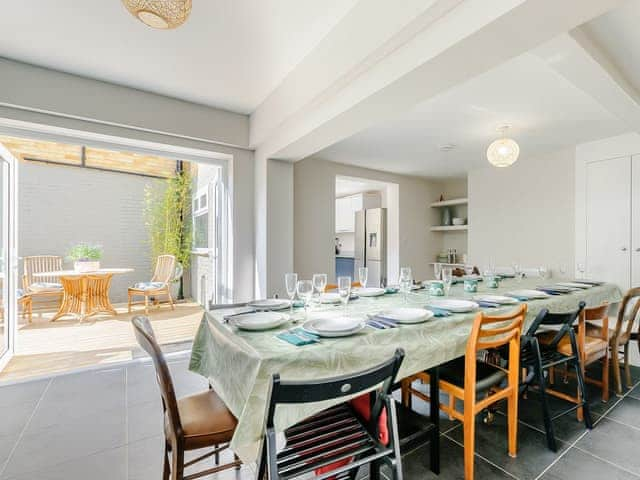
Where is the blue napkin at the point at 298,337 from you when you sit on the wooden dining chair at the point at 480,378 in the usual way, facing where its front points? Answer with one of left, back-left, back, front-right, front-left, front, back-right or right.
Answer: left

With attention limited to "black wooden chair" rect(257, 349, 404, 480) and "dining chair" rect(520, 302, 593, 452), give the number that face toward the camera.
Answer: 0

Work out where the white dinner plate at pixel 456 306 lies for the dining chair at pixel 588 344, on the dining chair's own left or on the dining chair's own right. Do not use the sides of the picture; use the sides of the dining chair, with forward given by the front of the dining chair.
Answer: on the dining chair's own left

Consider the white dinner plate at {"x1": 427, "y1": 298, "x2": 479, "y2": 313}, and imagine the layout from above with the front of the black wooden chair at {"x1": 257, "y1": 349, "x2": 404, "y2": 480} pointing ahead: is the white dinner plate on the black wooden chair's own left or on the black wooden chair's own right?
on the black wooden chair's own right

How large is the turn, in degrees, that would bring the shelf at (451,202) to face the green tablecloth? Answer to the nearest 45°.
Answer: approximately 45° to its left

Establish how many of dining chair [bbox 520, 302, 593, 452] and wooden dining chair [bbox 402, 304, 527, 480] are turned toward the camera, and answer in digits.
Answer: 0

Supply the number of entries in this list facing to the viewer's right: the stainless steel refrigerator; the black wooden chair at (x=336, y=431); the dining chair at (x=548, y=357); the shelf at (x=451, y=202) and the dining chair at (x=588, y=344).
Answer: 0

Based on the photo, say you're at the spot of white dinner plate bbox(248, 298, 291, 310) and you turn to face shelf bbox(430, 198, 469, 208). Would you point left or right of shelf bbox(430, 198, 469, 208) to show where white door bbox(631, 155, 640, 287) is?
right

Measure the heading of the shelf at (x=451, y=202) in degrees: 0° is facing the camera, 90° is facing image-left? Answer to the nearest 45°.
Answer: approximately 45°

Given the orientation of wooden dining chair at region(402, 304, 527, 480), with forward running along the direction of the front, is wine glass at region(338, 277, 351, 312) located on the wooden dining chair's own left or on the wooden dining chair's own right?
on the wooden dining chair's own left

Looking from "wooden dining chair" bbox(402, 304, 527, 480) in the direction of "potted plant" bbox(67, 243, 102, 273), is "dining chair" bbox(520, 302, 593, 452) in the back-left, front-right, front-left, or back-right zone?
back-right

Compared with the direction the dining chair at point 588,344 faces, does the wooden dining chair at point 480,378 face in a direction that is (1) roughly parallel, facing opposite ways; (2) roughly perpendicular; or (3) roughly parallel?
roughly parallel

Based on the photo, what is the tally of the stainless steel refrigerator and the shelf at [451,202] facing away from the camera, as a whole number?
0

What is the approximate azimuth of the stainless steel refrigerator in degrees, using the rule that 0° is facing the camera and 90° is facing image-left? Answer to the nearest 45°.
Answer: approximately 45°

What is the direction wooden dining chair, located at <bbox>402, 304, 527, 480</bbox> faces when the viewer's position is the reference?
facing away from the viewer and to the left of the viewer

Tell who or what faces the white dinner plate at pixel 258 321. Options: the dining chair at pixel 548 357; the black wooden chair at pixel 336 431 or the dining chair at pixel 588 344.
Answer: the black wooden chair

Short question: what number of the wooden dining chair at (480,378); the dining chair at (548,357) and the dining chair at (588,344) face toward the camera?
0
